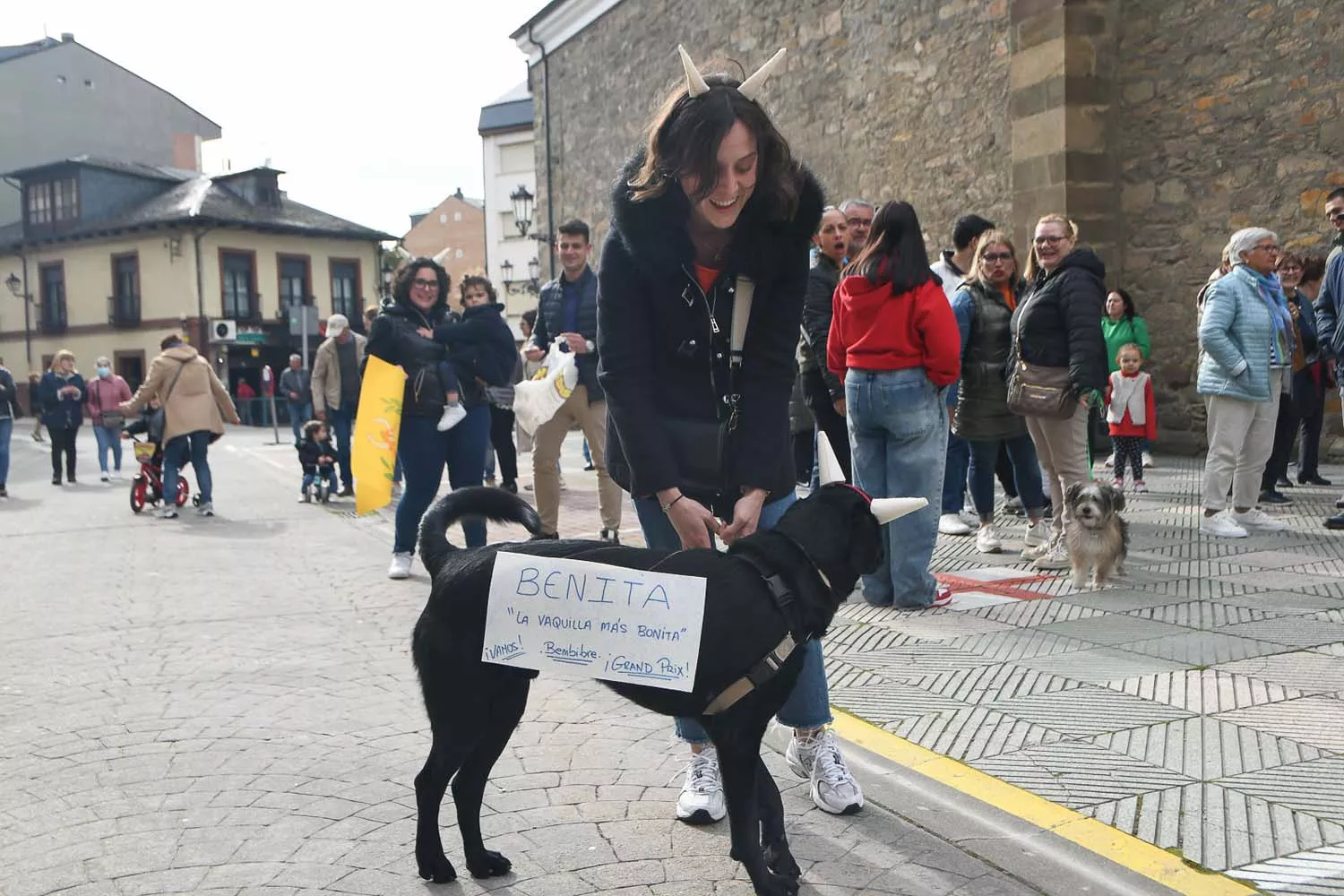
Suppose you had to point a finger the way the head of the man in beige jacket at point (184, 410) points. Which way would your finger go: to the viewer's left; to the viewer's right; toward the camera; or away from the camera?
away from the camera

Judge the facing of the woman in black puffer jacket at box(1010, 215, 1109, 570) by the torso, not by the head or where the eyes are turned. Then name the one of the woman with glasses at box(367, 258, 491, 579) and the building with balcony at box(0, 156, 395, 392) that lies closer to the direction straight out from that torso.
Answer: the woman with glasses

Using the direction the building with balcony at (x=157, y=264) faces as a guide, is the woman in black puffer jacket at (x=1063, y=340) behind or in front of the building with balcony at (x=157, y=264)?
in front

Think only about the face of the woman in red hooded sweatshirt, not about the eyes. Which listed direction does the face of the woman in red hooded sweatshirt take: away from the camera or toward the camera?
away from the camera

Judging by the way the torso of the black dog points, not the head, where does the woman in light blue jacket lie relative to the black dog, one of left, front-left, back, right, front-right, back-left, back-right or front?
front-left

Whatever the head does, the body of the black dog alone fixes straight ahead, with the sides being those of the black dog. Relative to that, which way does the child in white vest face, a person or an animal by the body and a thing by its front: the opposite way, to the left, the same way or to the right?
to the right

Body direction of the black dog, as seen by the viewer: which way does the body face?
to the viewer's right

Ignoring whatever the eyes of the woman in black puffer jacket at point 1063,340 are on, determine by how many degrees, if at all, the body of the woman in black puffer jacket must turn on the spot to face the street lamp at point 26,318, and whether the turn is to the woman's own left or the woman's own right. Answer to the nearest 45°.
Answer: approximately 90° to the woman's own right

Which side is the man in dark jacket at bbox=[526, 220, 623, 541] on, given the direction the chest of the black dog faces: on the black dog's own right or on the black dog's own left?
on the black dog's own left

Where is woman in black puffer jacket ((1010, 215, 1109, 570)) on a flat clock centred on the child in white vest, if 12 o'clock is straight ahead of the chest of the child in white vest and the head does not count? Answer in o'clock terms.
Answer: The woman in black puffer jacket is roughly at 12 o'clock from the child in white vest.

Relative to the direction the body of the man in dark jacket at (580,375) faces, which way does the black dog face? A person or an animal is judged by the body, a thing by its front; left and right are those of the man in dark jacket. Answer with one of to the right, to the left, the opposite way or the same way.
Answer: to the left
